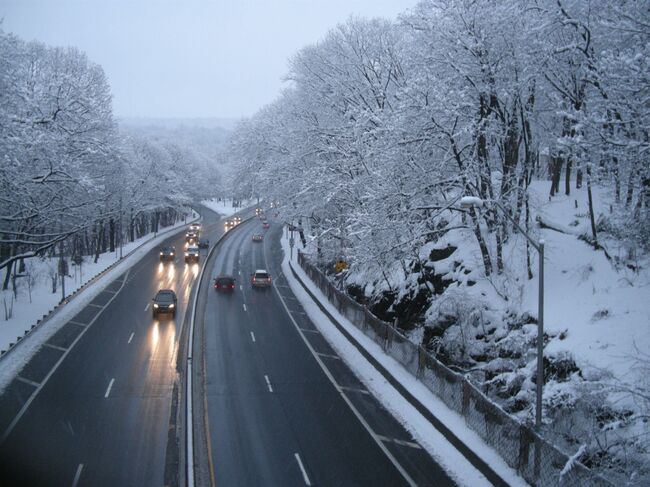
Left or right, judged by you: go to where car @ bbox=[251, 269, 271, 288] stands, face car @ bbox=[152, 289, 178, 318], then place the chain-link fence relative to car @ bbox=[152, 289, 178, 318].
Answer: left

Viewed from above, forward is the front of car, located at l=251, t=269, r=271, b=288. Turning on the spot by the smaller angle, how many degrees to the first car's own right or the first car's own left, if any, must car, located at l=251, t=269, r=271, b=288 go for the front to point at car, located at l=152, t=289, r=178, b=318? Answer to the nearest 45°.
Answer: approximately 135° to the first car's own left

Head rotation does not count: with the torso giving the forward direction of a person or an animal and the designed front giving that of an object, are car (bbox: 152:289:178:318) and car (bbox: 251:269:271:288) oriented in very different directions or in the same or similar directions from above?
very different directions

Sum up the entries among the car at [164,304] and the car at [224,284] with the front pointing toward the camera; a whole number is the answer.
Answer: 1

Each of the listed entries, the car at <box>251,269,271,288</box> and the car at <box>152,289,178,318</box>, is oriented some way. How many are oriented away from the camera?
1

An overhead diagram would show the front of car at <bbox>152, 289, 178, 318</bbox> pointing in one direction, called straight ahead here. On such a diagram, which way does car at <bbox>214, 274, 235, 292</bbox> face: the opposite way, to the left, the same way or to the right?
the opposite way

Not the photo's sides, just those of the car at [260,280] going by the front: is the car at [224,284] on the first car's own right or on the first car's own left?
on the first car's own left

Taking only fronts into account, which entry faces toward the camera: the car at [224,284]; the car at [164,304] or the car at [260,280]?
the car at [164,304]

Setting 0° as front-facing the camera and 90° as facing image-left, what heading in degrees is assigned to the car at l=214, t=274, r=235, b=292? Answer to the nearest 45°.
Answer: approximately 180°

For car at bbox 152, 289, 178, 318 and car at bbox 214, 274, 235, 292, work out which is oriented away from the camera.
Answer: car at bbox 214, 274, 235, 292

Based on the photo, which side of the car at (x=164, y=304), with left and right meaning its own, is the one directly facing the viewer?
front

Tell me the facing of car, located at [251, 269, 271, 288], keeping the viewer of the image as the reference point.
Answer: facing away from the viewer
